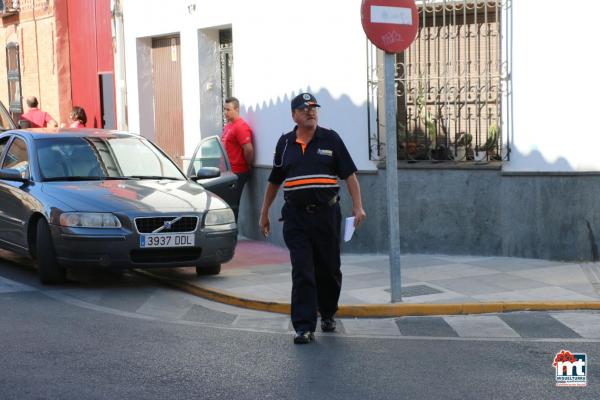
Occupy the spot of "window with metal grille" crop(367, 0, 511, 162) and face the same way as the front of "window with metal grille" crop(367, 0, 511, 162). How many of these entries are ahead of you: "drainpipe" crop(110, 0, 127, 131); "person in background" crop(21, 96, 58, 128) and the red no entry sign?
1

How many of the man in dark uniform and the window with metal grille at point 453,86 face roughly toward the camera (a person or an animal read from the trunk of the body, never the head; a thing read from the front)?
2

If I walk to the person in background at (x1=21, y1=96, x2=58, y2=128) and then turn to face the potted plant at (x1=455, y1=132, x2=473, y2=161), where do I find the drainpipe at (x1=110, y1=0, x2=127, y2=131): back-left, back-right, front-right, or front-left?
front-left

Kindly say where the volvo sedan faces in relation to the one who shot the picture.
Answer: facing the viewer and to the right of the viewer

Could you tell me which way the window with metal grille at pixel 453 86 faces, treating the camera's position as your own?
facing the viewer

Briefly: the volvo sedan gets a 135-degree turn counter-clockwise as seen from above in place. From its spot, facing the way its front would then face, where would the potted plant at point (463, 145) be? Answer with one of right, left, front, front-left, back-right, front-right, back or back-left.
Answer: right

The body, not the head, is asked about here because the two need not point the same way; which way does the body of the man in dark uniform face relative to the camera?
toward the camera

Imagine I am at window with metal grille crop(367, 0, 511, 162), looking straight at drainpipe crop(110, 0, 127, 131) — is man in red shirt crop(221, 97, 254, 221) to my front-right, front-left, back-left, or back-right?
front-left

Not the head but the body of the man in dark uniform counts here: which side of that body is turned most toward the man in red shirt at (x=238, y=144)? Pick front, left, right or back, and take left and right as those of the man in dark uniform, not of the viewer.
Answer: back

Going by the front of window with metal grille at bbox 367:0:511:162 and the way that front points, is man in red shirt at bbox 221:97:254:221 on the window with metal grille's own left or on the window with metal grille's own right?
on the window with metal grille's own right

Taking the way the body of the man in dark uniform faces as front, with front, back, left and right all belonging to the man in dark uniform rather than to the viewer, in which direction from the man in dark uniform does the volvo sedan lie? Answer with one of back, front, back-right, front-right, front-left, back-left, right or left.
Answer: back-right

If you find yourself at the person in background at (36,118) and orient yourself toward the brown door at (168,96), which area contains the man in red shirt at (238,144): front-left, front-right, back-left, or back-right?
front-right

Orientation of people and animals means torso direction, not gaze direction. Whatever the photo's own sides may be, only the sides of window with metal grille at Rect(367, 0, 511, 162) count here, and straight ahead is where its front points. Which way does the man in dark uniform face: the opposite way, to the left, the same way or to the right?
the same way

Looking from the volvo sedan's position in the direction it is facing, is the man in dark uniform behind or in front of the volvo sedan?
in front

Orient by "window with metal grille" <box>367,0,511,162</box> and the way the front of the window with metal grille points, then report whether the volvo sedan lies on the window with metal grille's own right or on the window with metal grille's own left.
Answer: on the window with metal grille's own right

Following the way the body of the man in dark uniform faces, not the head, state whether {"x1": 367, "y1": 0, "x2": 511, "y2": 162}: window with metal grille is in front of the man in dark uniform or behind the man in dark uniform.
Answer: behind

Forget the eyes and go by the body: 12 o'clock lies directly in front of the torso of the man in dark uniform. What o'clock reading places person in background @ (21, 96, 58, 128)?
The person in background is roughly at 5 o'clock from the man in dark uniform.

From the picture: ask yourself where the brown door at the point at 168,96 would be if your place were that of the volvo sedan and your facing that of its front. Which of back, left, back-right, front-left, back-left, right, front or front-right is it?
back-left

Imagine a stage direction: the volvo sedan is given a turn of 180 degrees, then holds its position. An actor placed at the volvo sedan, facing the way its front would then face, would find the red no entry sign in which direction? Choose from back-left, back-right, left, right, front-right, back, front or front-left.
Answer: back
